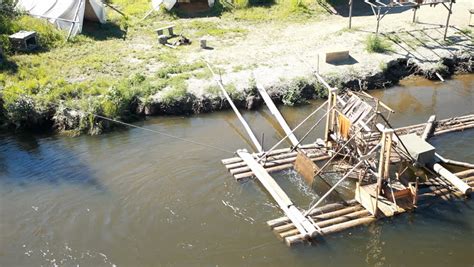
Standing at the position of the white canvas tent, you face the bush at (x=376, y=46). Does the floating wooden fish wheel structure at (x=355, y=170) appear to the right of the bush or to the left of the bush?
right

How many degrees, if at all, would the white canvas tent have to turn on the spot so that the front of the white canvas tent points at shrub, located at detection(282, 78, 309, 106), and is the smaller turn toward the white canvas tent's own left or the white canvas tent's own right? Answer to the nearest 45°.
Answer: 0° — it already faces it

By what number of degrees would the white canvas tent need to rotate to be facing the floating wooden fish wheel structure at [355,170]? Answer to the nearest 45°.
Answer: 0° — it already faces it

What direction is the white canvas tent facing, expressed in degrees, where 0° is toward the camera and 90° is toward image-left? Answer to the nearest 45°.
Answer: approximately 315°
